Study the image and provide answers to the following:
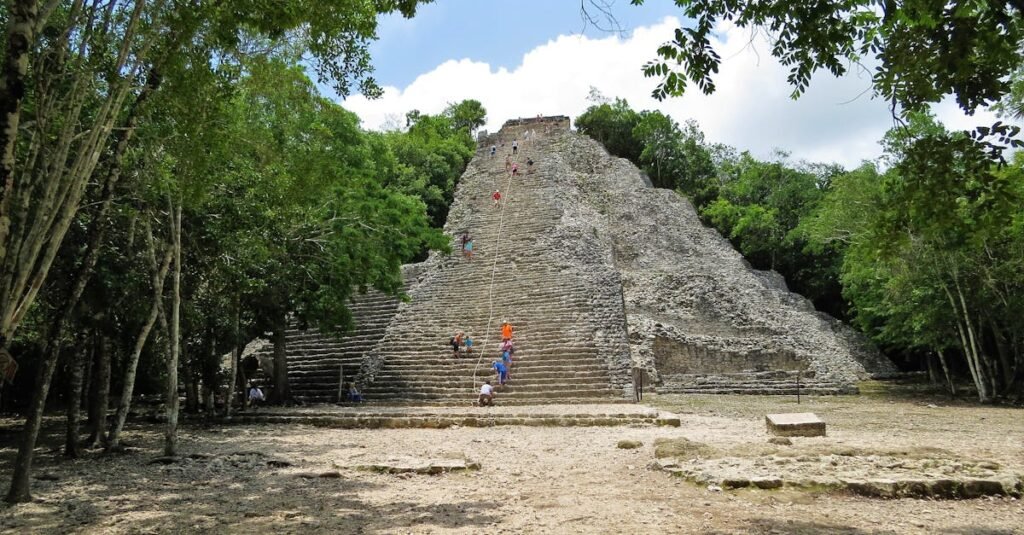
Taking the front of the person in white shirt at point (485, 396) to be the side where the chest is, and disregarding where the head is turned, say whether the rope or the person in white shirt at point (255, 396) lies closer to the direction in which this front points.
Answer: the rope

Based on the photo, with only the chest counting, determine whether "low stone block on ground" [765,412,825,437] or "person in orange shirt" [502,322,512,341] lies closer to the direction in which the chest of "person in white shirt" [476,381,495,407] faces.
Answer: the person in orange shirt

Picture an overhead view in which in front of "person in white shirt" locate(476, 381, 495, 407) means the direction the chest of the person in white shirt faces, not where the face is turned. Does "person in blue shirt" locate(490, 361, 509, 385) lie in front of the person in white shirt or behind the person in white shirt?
in front

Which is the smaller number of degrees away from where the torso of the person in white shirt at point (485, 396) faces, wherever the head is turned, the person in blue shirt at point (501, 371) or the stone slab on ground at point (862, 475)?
the person in blue shirt

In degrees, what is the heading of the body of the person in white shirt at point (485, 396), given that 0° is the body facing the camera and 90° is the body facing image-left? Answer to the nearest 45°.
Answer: approximately 180°

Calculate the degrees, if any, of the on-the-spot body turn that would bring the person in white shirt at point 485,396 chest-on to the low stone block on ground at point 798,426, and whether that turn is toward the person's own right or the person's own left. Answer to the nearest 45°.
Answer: approximately 135° to the person's own right

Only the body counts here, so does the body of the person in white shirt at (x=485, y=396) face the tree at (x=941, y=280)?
no

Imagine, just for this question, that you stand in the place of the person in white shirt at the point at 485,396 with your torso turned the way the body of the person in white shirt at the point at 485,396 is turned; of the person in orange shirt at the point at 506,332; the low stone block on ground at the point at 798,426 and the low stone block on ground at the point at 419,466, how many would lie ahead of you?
1

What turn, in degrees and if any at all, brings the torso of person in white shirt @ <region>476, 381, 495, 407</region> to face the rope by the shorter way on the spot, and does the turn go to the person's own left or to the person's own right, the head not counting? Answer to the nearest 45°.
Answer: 0° — they already face it

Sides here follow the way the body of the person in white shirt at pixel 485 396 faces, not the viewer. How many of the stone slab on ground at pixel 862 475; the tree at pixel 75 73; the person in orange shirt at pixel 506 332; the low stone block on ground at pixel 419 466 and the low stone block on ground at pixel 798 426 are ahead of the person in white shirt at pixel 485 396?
1

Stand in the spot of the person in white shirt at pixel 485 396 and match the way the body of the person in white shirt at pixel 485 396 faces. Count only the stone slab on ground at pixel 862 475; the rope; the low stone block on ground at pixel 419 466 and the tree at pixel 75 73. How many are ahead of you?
1

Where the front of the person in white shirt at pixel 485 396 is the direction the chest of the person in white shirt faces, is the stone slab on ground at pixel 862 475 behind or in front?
behind

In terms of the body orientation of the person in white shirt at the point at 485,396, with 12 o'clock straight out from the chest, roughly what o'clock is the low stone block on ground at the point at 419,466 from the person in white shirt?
The low stone block on ground is roughly at 6 o'clock from the person in white shirt.

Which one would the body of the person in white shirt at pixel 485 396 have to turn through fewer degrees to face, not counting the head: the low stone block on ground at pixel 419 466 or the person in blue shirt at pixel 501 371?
the person in blue shirt
